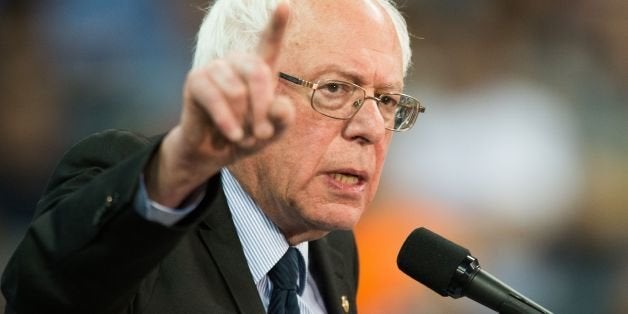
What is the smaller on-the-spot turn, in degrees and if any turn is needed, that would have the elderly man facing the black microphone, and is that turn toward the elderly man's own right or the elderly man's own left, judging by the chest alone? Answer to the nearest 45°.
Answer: approximately 45° to the elderly man's own left

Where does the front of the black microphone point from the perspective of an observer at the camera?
facing to the left of the viewer

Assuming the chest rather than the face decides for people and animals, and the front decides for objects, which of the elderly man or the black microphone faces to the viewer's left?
the black microphone

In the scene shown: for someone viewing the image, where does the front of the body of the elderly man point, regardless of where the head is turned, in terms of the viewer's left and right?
facing the viewer and to the right of the viewer

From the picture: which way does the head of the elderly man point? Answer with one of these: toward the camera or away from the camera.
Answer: toward the camera

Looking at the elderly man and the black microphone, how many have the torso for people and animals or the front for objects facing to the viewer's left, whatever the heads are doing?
1

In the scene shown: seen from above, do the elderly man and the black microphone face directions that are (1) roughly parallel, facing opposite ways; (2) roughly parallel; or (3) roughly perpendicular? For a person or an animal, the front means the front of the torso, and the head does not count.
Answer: roughly parallel, facing opposite ways
